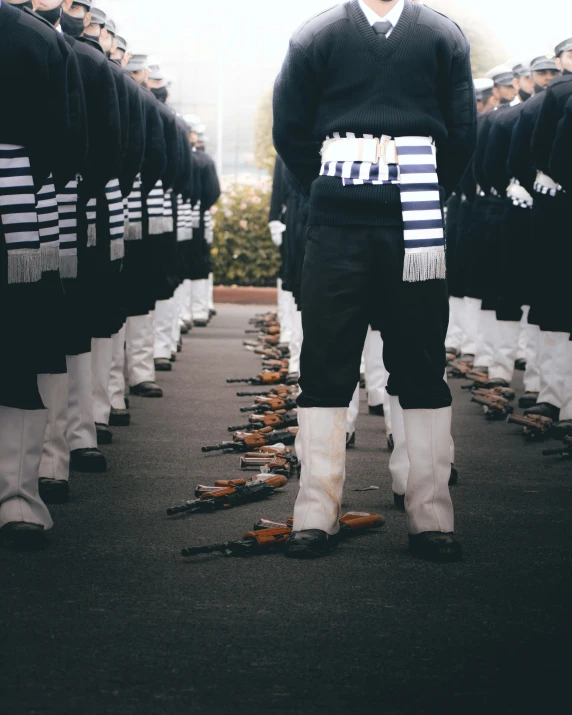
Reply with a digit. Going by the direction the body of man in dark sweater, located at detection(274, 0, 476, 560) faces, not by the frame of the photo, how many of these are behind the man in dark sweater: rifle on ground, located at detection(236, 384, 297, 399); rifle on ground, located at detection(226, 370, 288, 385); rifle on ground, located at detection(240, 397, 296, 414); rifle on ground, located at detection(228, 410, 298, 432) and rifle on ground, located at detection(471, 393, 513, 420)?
5

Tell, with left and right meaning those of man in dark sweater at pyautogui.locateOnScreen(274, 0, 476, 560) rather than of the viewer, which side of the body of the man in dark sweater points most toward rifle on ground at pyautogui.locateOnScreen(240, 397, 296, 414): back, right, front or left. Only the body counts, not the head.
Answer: back

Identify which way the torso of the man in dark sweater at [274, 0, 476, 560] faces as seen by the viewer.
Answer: toward the camera

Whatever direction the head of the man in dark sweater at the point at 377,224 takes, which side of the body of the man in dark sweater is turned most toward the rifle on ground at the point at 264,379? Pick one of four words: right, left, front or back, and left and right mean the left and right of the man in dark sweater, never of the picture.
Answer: back

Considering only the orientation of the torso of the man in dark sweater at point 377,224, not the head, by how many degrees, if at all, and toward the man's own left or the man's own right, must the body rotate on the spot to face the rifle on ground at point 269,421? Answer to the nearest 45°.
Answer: approximately 180°

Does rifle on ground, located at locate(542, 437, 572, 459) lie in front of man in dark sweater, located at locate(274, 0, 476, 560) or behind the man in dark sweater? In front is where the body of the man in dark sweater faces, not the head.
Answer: behind

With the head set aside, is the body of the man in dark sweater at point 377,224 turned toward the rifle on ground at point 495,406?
no

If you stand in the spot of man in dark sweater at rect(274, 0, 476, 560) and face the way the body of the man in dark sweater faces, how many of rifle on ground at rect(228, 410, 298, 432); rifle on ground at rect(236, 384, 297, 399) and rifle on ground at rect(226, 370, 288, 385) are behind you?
3

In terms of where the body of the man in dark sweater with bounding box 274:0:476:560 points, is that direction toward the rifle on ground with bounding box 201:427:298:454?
no

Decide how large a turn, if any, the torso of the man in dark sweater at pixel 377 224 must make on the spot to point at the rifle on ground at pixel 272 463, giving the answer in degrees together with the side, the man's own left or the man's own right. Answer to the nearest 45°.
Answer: approximately 180°

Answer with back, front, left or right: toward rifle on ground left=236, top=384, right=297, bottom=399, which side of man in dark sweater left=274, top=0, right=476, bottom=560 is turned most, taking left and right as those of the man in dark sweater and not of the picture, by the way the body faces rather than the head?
back
